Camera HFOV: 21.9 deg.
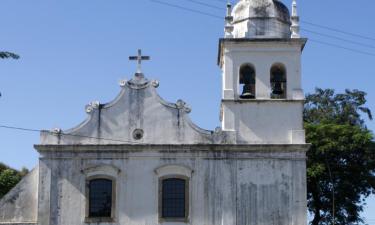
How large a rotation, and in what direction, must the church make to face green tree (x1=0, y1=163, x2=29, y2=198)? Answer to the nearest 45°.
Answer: approximately 135° to its right

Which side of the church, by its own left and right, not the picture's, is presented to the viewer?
front

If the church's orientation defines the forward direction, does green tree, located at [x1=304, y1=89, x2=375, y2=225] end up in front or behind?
behind
